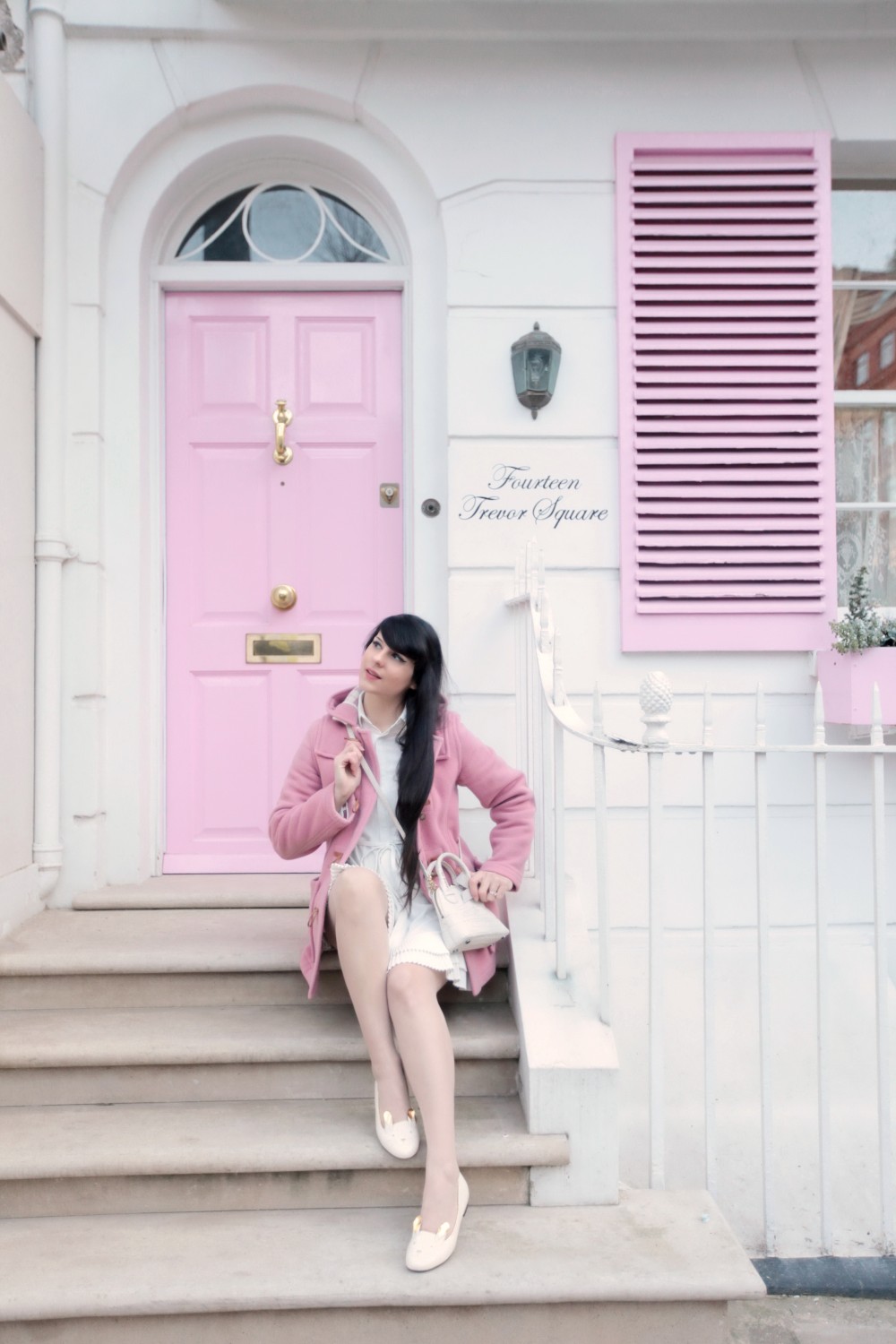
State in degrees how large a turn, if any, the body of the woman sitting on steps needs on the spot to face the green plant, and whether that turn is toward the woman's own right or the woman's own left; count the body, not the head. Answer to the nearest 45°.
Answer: approximately 135° to the woman's own left

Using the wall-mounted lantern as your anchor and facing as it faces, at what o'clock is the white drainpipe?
The white drainpipe is roughly at 3 o'clock from the wall-mounted lantern.

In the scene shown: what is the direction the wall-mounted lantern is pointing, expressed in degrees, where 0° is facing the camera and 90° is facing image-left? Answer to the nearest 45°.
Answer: approximately 0°

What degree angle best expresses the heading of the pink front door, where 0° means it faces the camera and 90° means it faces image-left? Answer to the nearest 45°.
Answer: approximately 0°

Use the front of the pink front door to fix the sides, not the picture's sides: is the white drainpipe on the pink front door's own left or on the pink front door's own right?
on the pink front door's own right

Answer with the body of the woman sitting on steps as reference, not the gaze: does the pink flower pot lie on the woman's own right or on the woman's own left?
on the woman's own left
